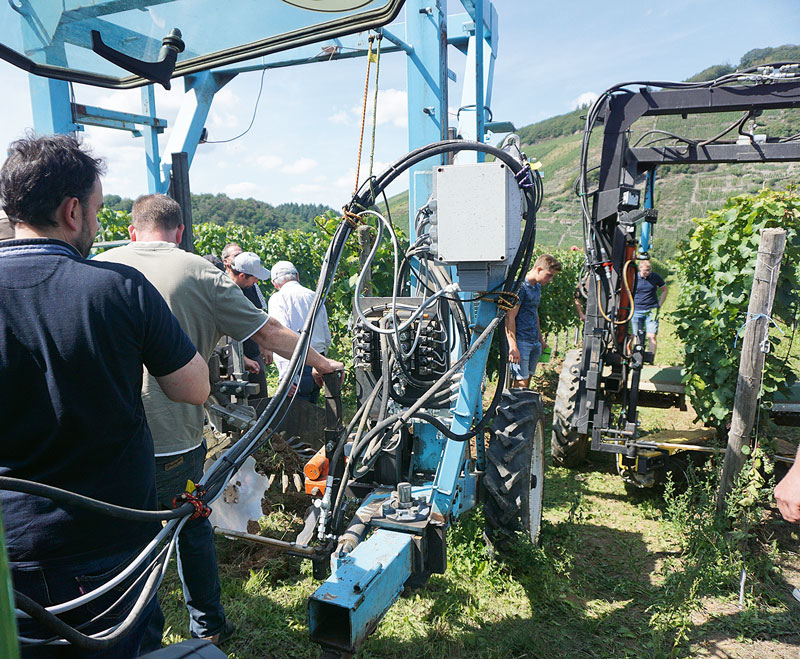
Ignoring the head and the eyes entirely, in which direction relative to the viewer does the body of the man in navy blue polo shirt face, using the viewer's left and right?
facing away from the viewer and to the right of the viewer

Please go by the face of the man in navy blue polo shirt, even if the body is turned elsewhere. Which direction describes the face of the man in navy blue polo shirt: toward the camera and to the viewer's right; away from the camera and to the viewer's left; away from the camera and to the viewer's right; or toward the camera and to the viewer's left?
away from the camera and to the viewer's right

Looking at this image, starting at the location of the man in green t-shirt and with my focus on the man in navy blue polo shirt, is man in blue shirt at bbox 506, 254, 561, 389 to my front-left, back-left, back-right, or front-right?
back-left

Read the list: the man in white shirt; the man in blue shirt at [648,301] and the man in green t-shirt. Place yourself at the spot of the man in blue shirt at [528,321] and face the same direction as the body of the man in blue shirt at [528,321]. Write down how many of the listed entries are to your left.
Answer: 1

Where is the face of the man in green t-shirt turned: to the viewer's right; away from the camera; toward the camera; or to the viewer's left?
away from the camera

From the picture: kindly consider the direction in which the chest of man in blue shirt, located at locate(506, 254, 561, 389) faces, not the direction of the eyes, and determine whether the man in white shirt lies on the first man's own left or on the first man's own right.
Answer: on the first man's own right
